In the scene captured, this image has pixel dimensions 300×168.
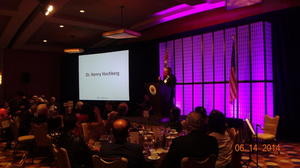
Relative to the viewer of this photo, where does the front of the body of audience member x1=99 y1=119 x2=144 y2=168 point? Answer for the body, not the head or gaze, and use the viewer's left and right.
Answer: facing away from the viewer

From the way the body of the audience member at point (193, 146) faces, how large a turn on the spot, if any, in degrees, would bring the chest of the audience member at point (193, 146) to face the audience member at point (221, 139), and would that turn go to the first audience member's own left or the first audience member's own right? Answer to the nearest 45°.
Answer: approximately 45° to the first audience member's own right

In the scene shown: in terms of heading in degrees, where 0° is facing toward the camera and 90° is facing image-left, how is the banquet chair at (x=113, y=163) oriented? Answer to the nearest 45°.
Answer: approximately 180°

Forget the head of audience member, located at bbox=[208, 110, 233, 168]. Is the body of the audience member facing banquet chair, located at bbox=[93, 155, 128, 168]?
no

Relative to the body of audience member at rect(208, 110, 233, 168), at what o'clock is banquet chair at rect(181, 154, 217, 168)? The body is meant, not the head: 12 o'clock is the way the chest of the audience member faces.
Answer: The banquet chair is roughly at 8 o'clock from the audience member.

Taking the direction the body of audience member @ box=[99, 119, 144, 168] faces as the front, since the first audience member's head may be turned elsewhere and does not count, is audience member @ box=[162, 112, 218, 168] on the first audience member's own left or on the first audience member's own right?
on the first audience member's own right

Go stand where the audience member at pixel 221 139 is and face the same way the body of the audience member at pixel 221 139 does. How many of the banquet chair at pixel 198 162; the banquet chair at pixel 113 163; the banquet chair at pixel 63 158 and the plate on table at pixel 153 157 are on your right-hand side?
0

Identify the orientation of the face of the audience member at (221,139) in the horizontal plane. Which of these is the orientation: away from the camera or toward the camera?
away from the camera

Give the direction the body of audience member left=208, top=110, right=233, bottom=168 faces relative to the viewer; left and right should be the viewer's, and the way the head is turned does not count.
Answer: facing away from the viewer and to the left of the viewer

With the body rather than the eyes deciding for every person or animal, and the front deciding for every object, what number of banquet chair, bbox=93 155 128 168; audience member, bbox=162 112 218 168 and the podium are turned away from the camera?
2

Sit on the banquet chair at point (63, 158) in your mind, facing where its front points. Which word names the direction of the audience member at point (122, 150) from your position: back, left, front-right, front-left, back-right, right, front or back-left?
right

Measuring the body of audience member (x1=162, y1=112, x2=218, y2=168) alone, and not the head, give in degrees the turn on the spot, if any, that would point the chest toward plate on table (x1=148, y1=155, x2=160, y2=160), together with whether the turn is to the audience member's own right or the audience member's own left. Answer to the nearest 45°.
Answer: approximately 45° to the audience member's own left

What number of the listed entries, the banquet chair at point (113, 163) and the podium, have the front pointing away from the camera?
1

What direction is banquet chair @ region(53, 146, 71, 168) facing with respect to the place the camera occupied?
facing away from the viewer and to the right of the viewer

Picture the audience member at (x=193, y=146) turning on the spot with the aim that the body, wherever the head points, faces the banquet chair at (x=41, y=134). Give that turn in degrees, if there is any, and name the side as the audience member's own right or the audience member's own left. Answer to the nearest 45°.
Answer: approximately 45° to the audience member's own left

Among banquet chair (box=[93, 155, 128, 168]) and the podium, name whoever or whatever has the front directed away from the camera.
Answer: the banquet chair

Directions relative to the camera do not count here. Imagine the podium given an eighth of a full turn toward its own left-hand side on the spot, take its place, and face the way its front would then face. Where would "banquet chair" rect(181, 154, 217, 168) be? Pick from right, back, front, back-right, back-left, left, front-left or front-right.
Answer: front

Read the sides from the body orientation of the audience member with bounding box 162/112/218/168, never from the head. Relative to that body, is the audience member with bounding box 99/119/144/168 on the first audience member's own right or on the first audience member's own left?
on the first audience member's own left

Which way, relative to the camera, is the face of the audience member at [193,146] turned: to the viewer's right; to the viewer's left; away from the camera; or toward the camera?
away from the camera

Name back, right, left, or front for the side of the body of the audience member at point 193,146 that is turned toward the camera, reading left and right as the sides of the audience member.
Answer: back
